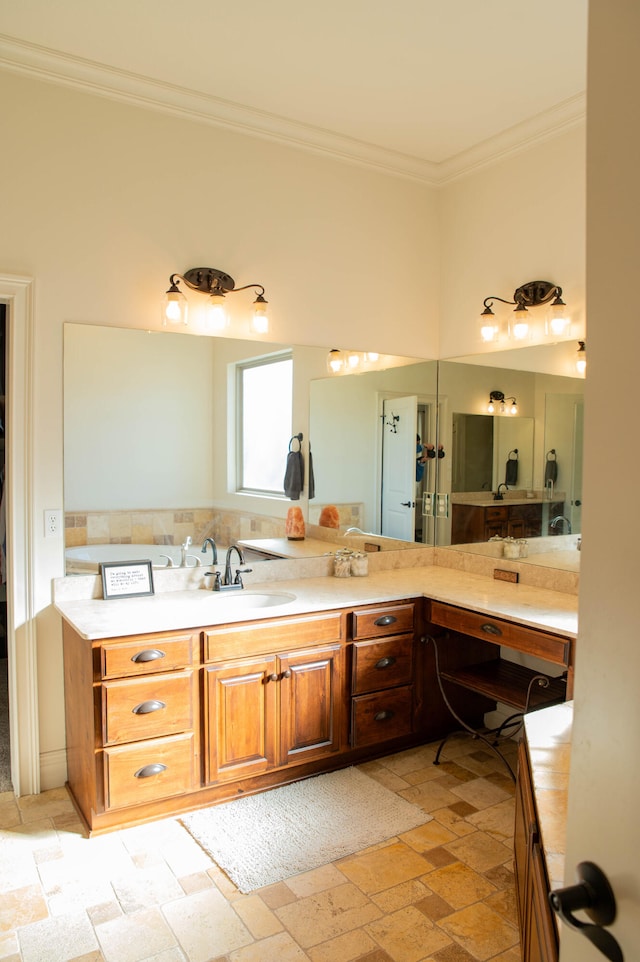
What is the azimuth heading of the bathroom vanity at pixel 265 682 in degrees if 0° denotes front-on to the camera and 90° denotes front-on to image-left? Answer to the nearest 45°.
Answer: approximately 315°

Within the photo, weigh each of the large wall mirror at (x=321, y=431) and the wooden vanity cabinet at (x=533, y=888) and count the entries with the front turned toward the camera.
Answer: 1

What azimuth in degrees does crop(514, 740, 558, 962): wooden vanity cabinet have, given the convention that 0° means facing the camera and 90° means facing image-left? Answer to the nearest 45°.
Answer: approximately 90°

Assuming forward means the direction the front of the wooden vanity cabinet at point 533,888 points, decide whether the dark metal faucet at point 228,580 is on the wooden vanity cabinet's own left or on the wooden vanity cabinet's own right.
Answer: on the wooden vanity cabinet's own right

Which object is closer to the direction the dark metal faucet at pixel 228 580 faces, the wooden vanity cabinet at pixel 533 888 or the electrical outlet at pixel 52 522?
the wooden vanity cabinet

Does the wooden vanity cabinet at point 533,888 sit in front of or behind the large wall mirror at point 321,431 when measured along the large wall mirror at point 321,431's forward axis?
in front

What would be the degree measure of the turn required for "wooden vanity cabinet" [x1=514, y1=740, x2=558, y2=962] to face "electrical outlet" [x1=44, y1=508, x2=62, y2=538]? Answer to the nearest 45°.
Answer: approximately 45° to its right
